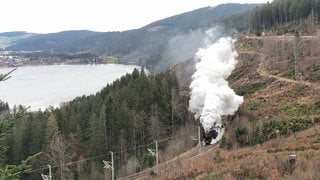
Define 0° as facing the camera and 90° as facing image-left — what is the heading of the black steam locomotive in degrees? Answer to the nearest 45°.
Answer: approximately 45°
